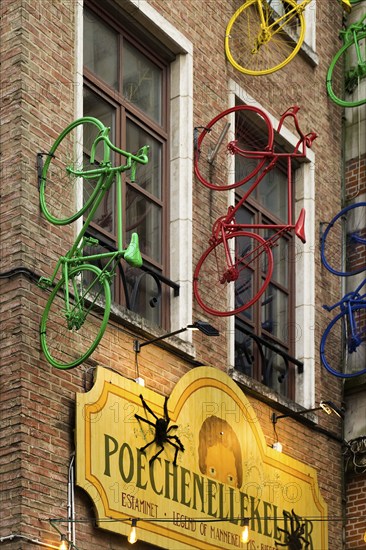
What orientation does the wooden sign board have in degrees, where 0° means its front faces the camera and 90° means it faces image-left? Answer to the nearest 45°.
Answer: approximately 315°

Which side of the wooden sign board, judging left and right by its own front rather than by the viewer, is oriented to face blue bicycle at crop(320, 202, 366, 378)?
left

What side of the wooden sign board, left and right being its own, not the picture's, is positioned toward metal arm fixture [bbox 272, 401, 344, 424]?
left

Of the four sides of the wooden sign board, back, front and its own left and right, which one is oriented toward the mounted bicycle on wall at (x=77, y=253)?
right
